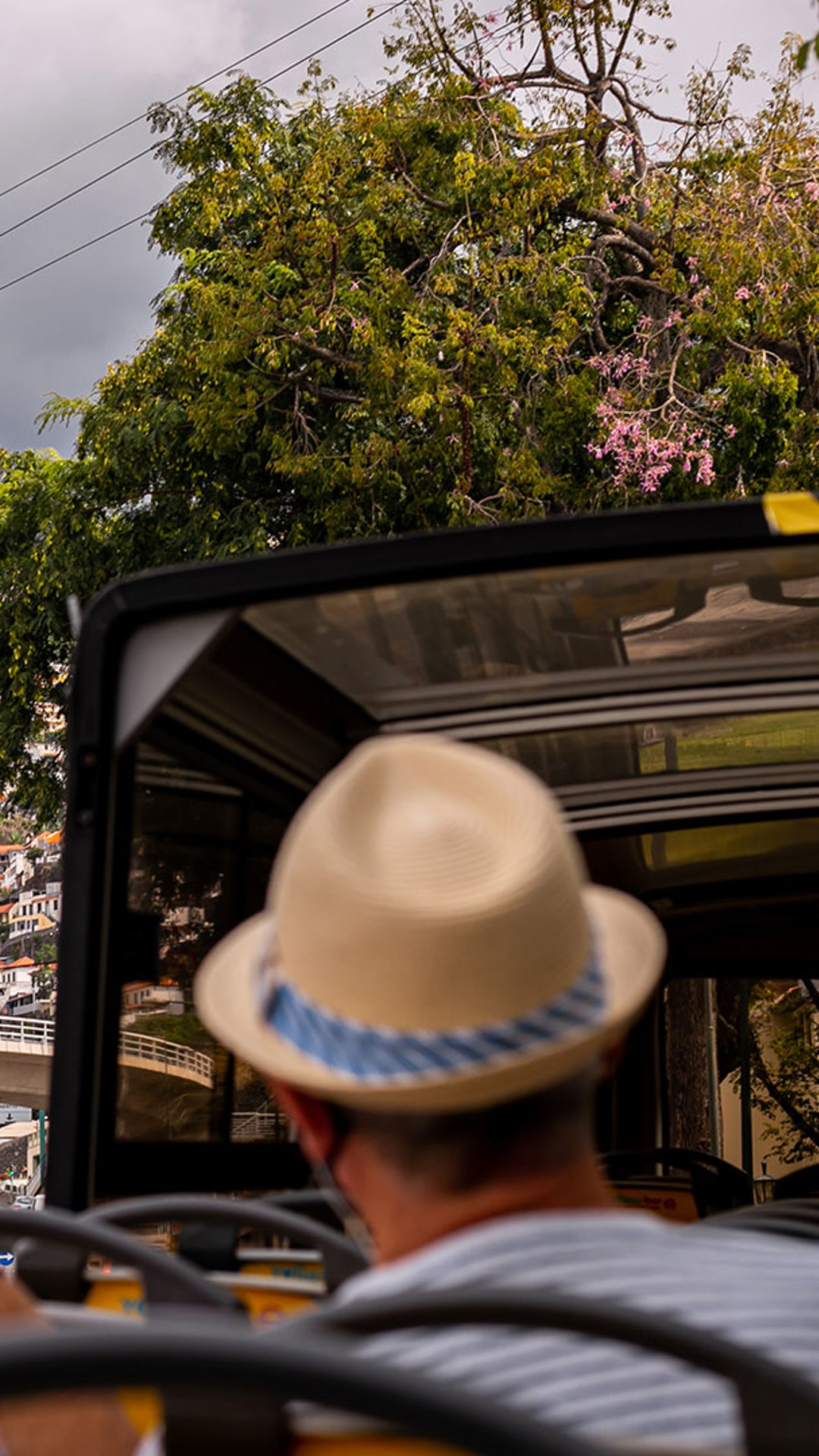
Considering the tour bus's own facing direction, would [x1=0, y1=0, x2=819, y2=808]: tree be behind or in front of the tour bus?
in front

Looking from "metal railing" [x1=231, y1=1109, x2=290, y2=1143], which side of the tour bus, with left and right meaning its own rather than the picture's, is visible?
front

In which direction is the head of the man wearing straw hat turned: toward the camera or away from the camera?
away from the camera

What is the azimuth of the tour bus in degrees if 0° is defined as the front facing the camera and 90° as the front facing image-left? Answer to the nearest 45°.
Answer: approximately 180°
